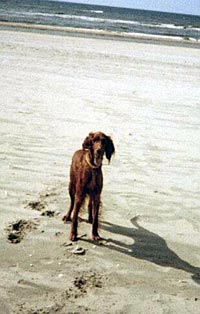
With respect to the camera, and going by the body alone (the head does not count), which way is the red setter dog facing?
toward the camera
